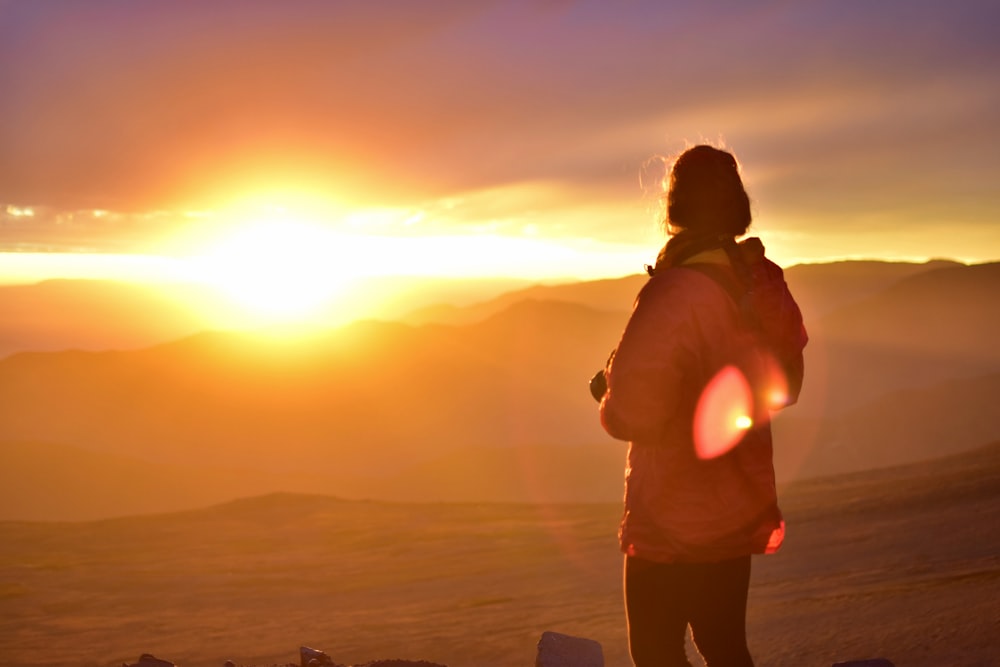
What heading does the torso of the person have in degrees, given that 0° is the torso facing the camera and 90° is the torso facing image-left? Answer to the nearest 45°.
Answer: approximately 135°

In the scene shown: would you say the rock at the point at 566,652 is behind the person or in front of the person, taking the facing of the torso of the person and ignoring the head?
in front
